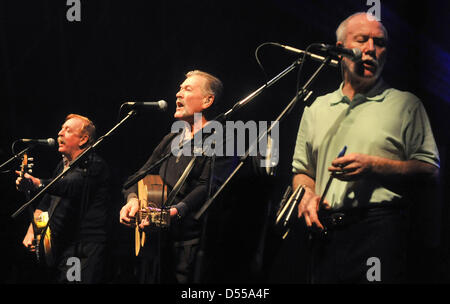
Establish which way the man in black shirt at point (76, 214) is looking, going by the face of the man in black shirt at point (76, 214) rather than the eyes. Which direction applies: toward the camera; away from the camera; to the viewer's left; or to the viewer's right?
to the viewer's left

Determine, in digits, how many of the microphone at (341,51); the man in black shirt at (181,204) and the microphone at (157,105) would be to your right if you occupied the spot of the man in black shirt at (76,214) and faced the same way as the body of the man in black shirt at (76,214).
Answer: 0

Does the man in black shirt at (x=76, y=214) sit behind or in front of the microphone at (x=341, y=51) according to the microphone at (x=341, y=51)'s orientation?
behind

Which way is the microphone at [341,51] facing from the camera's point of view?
to the viewer's right

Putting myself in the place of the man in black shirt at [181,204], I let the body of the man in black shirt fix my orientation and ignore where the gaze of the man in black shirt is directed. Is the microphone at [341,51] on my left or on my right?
on my left

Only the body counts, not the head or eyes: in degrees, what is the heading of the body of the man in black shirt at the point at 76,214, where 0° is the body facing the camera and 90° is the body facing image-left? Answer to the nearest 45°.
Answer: approximately 90°

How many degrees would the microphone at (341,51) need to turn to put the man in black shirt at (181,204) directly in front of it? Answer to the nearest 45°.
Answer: approximately 135° to its left

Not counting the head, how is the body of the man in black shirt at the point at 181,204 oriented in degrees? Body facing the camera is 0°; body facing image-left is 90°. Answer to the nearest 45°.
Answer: approximately 45°

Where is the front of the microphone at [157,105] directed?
to the viewer's right

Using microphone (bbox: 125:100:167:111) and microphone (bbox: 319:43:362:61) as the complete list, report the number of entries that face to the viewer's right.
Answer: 2

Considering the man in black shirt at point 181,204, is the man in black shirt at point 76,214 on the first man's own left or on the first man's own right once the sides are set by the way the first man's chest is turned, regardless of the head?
on the first man's own right
